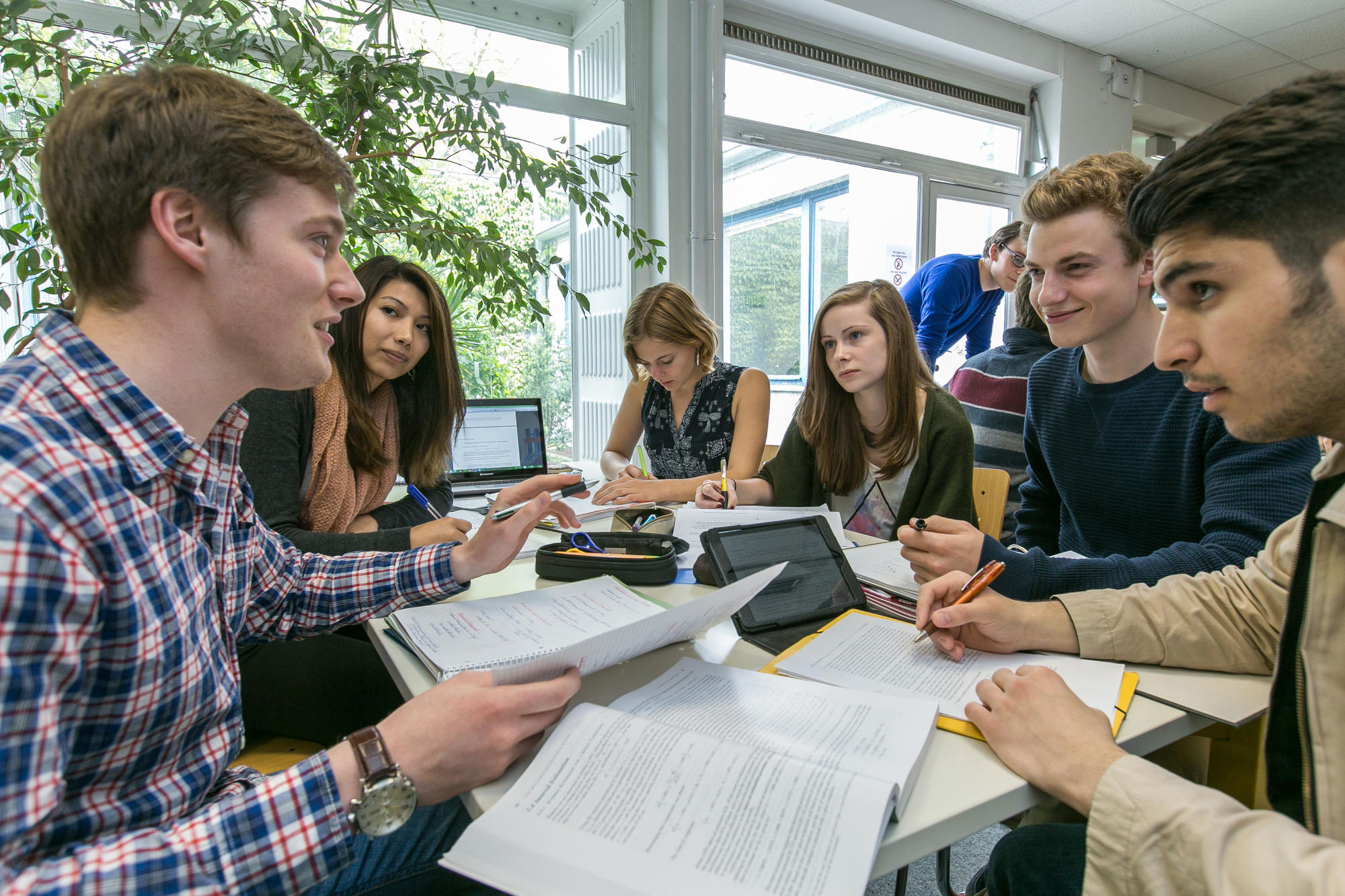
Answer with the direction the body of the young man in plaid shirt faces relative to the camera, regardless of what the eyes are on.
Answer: to the viewer's right

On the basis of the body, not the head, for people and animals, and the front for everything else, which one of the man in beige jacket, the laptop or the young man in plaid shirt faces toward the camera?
the laptop

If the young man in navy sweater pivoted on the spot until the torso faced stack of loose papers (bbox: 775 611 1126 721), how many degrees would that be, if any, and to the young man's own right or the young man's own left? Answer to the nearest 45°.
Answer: approximately 45° to the young man's own left

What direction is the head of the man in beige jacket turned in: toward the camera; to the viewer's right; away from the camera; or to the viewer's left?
to the viewer's left

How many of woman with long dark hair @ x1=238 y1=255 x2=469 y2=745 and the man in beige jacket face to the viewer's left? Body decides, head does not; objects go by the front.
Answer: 1

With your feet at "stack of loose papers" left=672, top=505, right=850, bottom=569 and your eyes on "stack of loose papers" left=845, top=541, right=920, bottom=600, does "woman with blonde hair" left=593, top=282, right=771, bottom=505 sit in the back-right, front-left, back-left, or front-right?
back-left

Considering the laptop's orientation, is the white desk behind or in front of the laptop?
in front

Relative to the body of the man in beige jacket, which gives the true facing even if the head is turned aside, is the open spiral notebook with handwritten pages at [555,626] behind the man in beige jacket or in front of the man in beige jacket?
in front

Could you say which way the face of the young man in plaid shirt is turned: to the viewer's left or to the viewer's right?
to the viewer's right

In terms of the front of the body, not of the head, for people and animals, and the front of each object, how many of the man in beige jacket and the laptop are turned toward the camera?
1

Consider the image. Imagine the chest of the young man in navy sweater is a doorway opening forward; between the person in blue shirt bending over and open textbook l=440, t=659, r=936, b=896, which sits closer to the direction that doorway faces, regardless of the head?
the open textbook

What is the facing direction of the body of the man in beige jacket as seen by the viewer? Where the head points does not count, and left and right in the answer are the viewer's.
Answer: facing to the left of the viewer

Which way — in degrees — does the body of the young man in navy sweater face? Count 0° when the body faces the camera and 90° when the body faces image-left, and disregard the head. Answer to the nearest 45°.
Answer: approximately 45°

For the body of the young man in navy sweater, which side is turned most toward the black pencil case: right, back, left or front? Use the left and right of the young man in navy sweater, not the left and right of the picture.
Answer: front

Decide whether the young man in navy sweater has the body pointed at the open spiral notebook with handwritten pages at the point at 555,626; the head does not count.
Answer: yes
